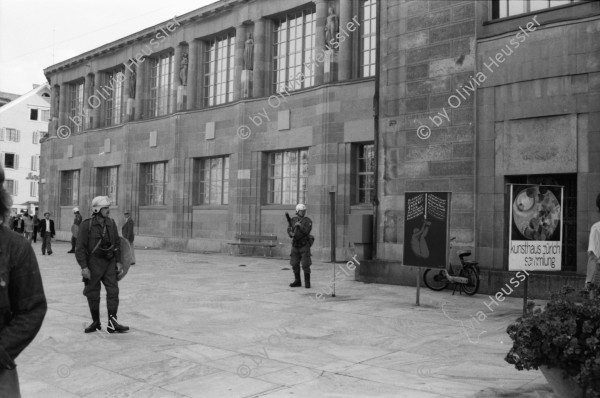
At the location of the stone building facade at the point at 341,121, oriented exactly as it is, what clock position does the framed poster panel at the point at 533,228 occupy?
The framed poster panel is roughly at 10 o'clock from the stone building facade.

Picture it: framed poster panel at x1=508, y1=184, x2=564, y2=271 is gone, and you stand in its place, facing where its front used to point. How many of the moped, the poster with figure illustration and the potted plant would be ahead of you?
1

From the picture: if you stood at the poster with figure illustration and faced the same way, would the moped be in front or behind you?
behind

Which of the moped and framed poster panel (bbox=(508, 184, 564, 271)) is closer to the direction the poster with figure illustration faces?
the framed poster panel

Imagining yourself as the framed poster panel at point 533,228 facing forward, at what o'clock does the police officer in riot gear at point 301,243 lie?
The police officer in riot gear is roughly at 4 o'clock from the framed poster panel.

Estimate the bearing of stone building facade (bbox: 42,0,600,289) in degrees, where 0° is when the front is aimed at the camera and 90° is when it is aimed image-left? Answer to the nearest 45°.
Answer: approximately 45°

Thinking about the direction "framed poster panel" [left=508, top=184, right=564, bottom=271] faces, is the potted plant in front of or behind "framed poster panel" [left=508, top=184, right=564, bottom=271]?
in front

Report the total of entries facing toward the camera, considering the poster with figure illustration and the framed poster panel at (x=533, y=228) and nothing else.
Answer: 2

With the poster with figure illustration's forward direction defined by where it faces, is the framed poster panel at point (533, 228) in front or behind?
in front

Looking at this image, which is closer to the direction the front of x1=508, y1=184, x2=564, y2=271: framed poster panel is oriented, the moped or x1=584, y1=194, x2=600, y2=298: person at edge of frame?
the person at edge of frame

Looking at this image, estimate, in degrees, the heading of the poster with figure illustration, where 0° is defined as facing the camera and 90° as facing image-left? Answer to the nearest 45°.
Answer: approximately 0°

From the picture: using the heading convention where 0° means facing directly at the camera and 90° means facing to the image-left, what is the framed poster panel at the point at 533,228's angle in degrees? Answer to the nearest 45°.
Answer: approximately 0°

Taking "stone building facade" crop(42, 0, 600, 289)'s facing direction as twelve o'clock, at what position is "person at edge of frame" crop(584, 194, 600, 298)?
The person at edge of frame is roughly at 10 o'clock from the stone building facade.

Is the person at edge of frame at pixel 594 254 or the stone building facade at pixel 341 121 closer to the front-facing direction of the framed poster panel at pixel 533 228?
the person at edge of frame
